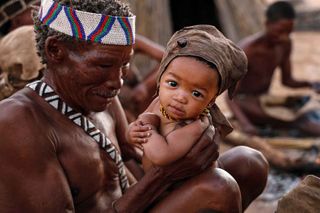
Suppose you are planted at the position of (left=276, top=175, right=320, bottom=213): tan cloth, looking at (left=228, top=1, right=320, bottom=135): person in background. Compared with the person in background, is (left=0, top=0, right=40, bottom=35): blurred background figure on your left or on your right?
left

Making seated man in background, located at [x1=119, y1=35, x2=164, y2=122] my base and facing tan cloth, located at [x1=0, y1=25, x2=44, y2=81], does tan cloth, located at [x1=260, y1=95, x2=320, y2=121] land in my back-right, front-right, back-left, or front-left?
back-left

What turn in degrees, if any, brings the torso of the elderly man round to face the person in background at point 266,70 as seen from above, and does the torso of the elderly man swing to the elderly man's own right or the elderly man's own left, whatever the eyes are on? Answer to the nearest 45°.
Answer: approximately 90° to the elderly man's own left

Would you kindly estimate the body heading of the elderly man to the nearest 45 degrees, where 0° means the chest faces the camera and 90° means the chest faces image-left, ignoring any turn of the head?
approximately 315°
